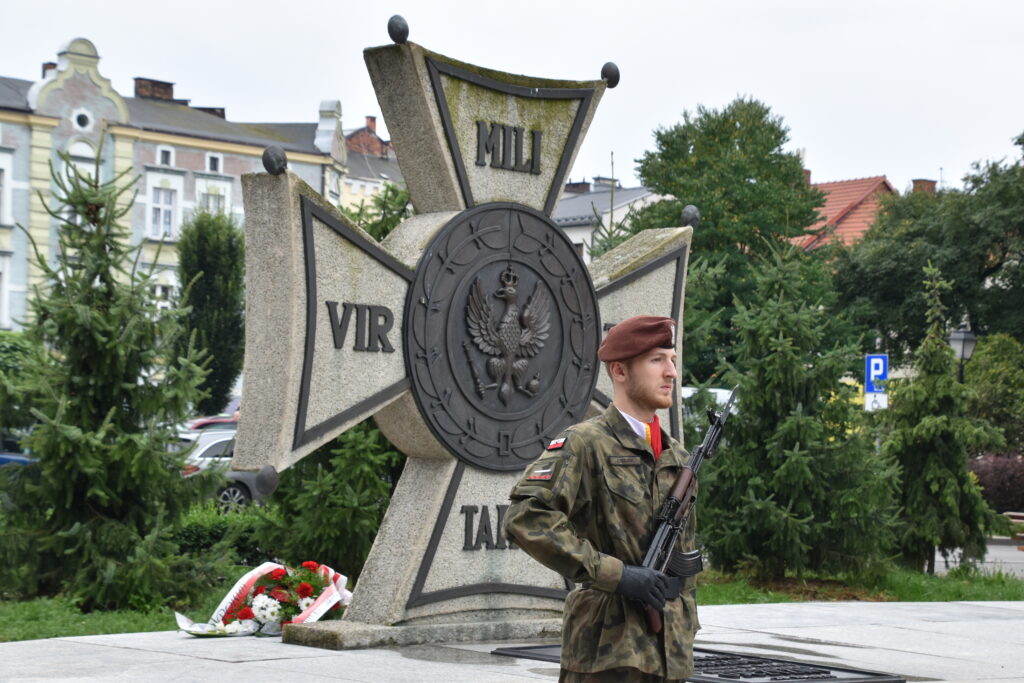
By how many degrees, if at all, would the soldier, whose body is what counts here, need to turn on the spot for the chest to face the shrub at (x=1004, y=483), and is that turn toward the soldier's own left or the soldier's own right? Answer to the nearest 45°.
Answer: approximately 135° to the soldier's own left

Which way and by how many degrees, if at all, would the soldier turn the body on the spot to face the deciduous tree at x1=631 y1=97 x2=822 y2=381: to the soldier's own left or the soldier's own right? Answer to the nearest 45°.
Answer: approximately 135° to the soldier's own left

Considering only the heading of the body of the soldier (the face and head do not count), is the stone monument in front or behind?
behind

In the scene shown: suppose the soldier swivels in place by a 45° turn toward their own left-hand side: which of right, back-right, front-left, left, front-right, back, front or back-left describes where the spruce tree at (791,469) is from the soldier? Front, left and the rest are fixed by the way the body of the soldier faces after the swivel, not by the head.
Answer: left

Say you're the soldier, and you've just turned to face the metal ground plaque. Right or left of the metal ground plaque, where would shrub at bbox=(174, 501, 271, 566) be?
left

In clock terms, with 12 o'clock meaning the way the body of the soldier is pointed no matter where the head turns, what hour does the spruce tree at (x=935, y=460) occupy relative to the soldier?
The spruce tree is roughly at 8 o'clock from the soldier.

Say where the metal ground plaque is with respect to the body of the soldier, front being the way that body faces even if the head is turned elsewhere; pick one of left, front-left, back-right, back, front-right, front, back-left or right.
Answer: back-left

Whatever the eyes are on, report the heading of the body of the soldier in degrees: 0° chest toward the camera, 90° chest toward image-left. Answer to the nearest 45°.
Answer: approximately 315°
